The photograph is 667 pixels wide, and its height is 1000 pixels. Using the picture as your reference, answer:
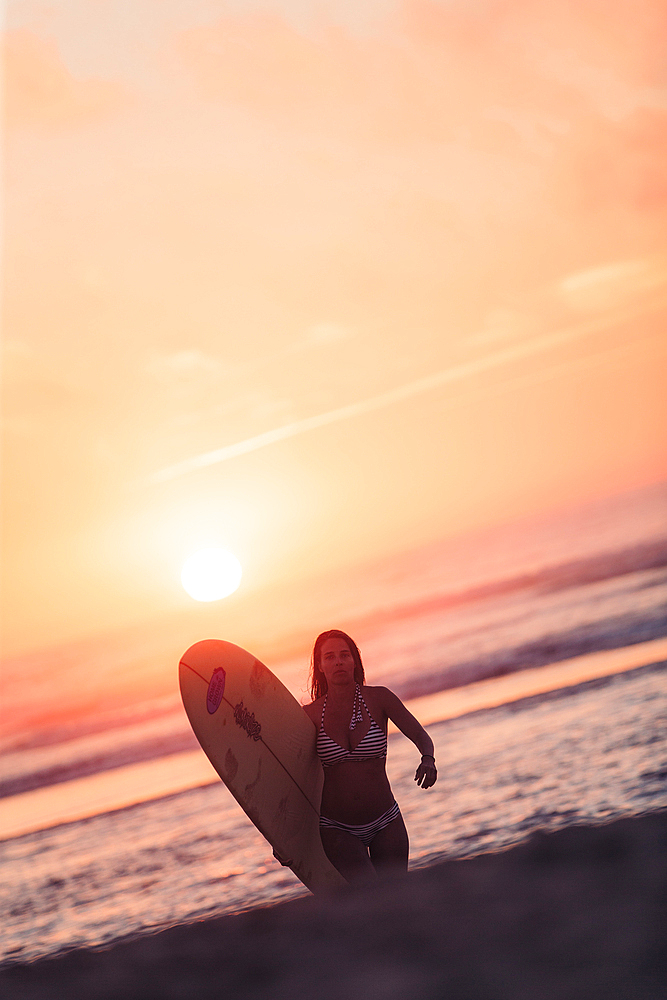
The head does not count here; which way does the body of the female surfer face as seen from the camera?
toward the camera
